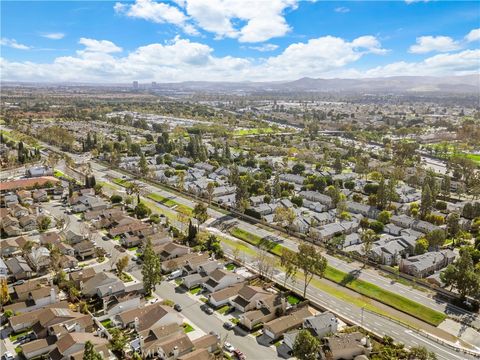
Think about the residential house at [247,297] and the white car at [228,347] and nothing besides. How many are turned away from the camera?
0

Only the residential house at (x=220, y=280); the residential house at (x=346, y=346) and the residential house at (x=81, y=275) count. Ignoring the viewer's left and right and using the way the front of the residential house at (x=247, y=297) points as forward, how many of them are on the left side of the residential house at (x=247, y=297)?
1

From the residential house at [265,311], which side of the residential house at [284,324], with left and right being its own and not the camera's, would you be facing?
right

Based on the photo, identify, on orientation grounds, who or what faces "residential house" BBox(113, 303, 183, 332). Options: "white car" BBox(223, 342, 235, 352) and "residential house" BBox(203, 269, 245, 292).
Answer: "residential house" BBox(203, 269, 245, 292)

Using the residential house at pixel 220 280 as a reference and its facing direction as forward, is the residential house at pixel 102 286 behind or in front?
in front

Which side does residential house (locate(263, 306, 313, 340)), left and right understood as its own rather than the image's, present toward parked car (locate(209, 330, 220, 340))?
front

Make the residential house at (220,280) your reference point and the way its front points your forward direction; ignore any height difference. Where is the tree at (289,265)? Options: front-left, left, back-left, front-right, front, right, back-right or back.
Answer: back-left

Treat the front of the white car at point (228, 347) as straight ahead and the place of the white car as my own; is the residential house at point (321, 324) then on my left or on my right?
on my left

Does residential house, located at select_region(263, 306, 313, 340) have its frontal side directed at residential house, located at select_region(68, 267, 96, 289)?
no

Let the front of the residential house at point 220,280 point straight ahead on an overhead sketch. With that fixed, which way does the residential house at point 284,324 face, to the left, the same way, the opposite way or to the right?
the same way

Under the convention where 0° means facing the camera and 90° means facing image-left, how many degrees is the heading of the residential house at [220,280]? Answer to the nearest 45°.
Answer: approximately 45°

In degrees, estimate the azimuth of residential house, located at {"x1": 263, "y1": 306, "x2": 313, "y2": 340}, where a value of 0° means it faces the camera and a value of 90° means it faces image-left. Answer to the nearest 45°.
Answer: approximately 45°

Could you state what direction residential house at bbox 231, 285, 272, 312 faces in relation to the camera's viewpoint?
facing the viewer and to the left of the viewer

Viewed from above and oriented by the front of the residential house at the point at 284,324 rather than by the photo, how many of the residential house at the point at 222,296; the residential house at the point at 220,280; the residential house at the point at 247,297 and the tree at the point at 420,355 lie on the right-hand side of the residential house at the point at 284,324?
3

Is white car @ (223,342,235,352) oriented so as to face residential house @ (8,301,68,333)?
no

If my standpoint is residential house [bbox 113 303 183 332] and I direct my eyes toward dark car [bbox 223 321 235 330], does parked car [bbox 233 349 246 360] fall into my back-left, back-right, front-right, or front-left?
front-right

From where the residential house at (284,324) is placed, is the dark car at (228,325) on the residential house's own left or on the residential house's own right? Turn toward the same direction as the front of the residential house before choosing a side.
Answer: on the residential house's own right

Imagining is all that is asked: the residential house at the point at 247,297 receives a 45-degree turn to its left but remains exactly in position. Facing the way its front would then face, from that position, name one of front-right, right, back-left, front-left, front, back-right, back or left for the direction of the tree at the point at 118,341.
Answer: front-right

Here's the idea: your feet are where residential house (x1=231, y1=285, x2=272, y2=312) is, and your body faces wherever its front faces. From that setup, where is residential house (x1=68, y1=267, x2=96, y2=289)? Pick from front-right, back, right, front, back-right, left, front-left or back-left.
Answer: front-right
